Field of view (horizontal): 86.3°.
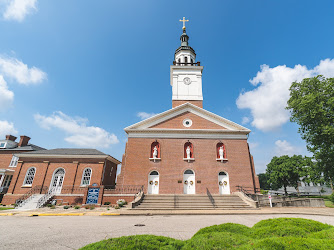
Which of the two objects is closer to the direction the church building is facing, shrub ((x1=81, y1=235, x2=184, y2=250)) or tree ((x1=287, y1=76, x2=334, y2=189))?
the shrub

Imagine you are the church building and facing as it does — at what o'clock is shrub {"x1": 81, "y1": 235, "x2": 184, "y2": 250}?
The shrub is roughly at 12 o'clock from the church building.

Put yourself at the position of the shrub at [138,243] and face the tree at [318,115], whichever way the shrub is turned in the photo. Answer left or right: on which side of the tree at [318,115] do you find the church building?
left

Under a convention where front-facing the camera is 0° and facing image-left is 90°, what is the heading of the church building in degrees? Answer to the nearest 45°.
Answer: approximately 0°

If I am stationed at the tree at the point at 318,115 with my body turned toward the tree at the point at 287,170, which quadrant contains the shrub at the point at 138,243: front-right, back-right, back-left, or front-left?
back-left

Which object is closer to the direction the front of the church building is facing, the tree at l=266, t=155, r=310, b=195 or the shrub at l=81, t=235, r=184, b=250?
the shrub

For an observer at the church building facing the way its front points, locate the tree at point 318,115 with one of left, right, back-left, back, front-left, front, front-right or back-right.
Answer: left

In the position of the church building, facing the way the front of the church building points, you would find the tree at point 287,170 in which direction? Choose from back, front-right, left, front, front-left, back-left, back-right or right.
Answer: back-left
